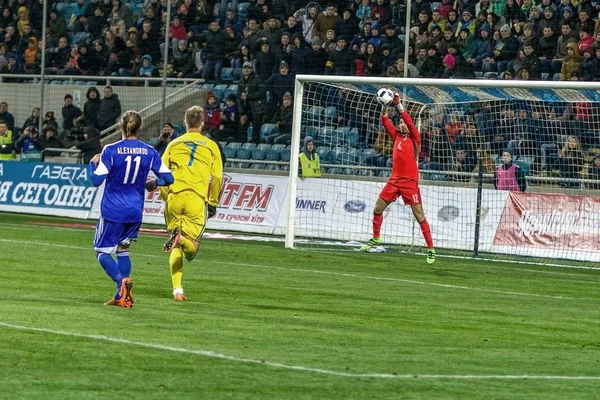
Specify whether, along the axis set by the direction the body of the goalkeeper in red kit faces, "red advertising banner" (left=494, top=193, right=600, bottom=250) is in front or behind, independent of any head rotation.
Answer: behind

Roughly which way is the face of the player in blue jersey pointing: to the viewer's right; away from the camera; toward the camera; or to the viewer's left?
away from the camera

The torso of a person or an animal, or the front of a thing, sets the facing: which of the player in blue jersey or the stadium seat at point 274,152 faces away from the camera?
the player in blue jersey

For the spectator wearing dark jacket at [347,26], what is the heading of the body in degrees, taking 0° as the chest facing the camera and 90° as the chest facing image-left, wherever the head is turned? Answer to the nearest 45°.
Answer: approximately 45°

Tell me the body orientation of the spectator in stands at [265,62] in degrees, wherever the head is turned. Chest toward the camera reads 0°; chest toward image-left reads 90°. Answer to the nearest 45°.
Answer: approximately 0°

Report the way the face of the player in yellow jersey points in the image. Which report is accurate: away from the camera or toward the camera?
away from the camera

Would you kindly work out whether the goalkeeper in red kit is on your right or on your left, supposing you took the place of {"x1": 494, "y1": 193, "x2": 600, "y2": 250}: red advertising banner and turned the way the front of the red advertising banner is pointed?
on your right

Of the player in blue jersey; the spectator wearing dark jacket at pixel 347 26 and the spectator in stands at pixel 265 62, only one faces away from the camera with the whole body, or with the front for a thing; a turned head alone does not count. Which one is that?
the player in blue jersey

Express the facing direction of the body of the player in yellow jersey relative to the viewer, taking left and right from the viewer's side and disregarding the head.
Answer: facing away from the viewer
